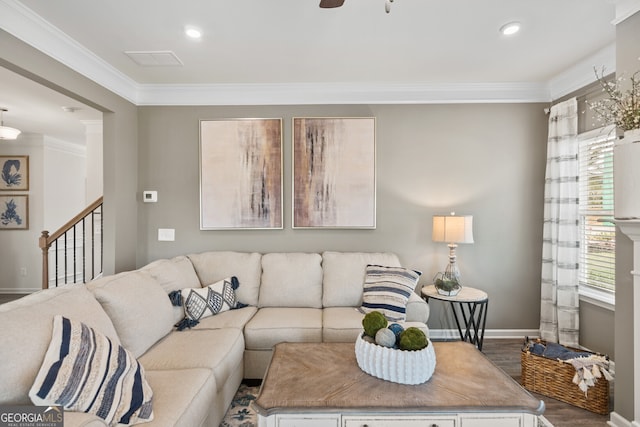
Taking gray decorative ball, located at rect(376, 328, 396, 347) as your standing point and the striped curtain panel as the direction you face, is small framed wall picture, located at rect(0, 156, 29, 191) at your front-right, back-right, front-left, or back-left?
back-left

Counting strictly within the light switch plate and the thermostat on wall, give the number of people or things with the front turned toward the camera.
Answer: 2

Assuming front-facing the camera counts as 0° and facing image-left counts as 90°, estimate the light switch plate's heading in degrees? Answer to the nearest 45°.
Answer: approximately 0°

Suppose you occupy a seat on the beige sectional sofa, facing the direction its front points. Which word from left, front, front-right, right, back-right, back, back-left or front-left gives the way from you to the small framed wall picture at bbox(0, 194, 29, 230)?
back

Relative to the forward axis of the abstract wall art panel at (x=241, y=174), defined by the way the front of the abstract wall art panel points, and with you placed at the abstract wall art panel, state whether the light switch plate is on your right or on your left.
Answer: on your right
